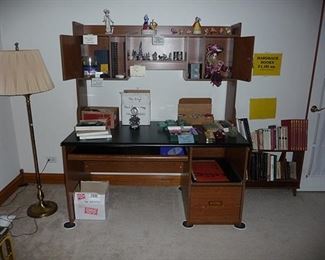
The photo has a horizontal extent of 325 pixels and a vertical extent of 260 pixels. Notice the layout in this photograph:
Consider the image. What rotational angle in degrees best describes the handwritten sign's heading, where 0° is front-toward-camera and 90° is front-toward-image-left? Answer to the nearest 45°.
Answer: approximately 0°

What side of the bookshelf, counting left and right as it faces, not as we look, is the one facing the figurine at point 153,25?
right

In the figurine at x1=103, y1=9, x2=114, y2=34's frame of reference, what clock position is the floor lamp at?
The floor lamp is roughly at 2 o'clock from the figurine.
